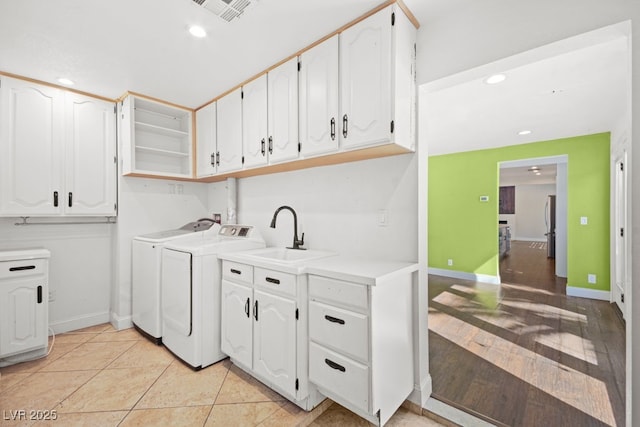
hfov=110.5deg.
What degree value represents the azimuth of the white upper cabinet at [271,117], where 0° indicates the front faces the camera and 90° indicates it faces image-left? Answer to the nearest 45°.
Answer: approximately 45°

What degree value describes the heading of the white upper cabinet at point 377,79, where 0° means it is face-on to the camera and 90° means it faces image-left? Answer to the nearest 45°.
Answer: approximately 45°

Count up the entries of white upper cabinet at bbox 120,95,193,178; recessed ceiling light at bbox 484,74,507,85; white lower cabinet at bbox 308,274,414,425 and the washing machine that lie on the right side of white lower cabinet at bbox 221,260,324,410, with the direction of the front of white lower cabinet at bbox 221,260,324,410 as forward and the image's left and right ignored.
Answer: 2

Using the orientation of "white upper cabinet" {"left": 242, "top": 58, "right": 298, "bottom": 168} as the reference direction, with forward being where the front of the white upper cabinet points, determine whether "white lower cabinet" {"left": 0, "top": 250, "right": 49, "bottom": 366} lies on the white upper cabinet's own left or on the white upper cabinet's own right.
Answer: on the white upper cabinet's own right

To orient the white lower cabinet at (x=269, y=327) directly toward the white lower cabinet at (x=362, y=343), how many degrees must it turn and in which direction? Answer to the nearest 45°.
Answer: approximately 90° to its left

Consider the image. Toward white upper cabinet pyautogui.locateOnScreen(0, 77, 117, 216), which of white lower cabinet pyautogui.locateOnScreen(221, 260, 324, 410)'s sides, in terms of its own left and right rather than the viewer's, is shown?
right

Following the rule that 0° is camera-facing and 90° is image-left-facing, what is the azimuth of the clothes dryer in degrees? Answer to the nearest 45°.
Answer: approximately 45°

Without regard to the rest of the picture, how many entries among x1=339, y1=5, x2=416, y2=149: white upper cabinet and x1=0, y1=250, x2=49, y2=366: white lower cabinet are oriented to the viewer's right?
0

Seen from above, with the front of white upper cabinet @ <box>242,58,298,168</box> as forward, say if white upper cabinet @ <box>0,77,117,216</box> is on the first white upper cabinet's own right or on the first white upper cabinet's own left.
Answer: on the first white upper cabinet's own right
